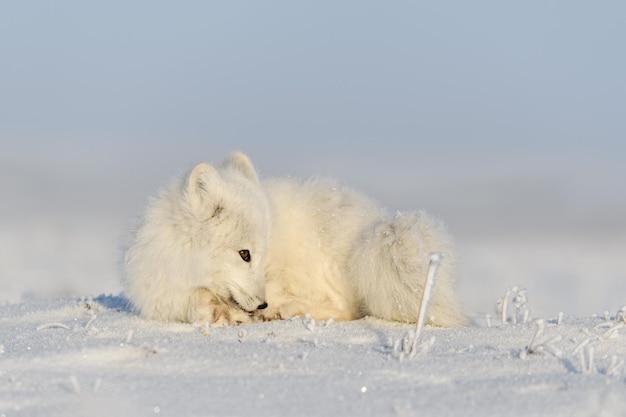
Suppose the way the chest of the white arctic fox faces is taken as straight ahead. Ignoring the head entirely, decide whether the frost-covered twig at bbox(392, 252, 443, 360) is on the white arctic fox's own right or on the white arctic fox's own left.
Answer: on the white arctic fox's own left

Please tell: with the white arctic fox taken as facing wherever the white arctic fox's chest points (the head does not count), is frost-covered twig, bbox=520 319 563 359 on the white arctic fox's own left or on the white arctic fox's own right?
on the white arctic fox's own left

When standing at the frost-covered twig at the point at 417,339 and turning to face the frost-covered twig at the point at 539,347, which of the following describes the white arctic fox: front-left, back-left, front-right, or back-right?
back-left

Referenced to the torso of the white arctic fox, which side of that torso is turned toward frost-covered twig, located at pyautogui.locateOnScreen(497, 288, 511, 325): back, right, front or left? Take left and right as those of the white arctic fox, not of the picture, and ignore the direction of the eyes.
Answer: back

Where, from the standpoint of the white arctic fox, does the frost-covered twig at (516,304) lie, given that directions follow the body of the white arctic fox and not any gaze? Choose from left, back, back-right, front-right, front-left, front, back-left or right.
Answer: back

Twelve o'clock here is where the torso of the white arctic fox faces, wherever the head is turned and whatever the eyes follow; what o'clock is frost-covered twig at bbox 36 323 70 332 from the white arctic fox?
The frost-covered twig is roughly at 11 o'clock from the white arctic fox.

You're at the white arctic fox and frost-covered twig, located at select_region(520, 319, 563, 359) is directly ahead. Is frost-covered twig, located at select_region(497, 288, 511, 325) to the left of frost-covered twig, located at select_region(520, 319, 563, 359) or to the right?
left

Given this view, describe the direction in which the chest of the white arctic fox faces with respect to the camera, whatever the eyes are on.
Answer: to the viewer's left
